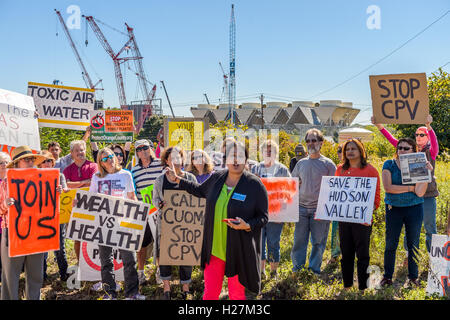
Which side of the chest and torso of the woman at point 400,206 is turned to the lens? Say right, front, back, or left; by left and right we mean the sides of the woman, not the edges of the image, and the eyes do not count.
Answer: front

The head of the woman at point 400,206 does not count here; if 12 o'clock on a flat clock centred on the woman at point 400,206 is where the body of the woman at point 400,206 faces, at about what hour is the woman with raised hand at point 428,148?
the woman with raised hand at point 428,148 is roughly at 7 o'clock from the woman at point 400,206.

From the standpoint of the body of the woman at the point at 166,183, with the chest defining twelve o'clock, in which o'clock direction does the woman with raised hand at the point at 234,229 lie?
the woman with raised hand at the point at 234,229 is roughly at 11 o'clock from the woman at the point at 166,183.

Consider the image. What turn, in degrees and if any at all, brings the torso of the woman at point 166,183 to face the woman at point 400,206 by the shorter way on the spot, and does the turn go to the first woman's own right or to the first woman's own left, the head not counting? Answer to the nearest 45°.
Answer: approximately 90° to the first woman's own left

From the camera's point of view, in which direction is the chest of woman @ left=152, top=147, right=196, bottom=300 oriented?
toward the camera

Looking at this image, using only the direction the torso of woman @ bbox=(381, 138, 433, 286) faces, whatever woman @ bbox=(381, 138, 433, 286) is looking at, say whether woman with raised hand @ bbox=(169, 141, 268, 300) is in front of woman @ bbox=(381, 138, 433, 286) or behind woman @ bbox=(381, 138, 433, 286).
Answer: in front

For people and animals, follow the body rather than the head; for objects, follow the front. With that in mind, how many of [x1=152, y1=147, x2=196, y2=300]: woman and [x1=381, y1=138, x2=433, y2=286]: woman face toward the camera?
2

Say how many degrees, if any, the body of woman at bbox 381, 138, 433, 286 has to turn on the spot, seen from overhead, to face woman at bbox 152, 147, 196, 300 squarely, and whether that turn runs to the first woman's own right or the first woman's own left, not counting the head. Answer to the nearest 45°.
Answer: approximately 45° to the first woman's own right
